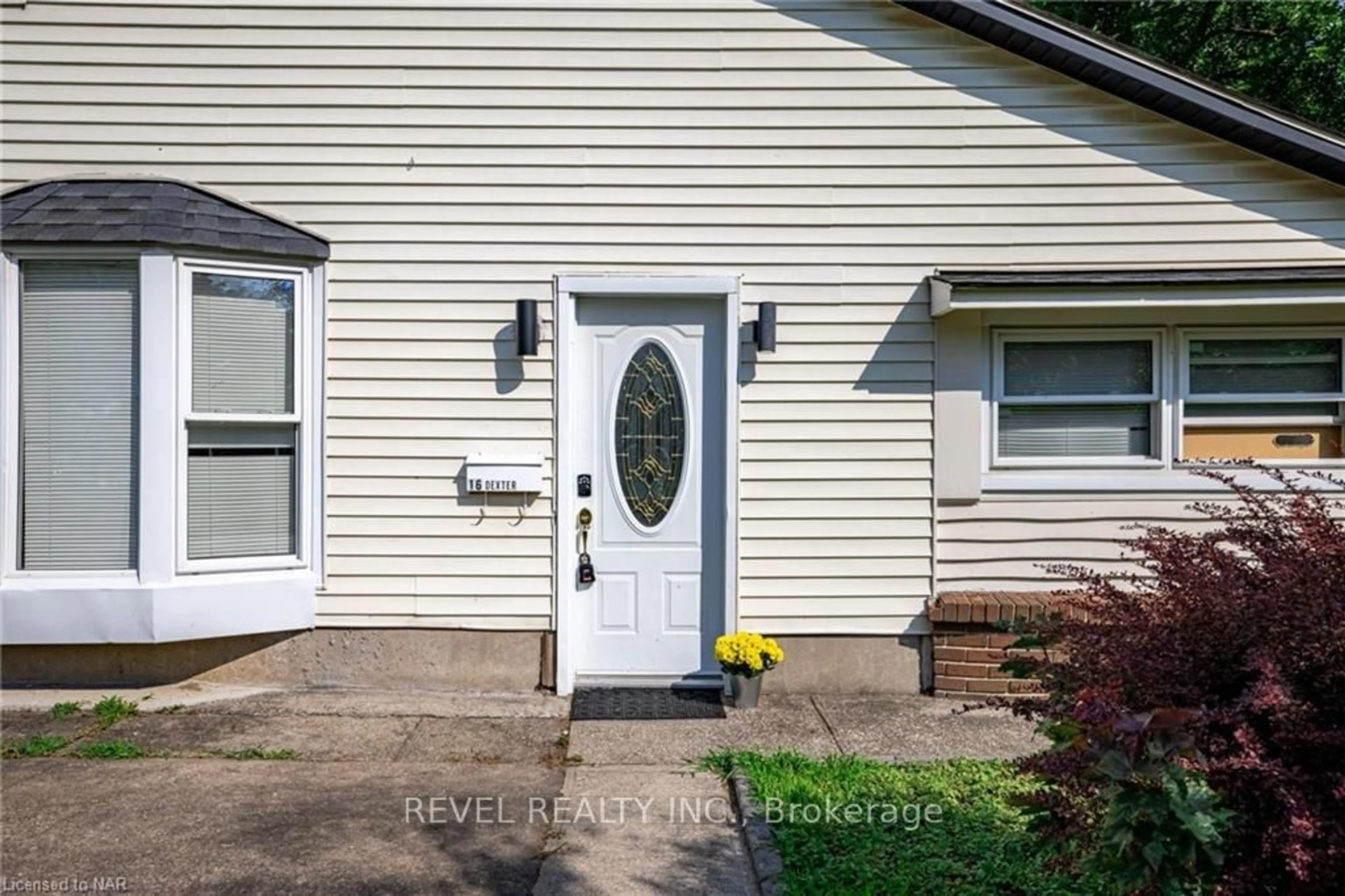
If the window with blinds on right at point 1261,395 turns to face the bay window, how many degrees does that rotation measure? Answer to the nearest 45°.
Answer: approximately 45° to its right

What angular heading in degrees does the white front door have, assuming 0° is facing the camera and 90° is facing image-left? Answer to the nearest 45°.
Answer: approximately 0°

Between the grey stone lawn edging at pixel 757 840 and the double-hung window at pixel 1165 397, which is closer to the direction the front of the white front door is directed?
the grey stone lawn edging

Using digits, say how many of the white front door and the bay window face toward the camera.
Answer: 2

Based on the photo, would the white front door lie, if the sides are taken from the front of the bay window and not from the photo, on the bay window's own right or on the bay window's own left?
on the bay window's own left

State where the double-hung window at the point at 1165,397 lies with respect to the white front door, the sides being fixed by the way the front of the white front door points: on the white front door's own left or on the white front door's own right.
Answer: on the white front door's own left
